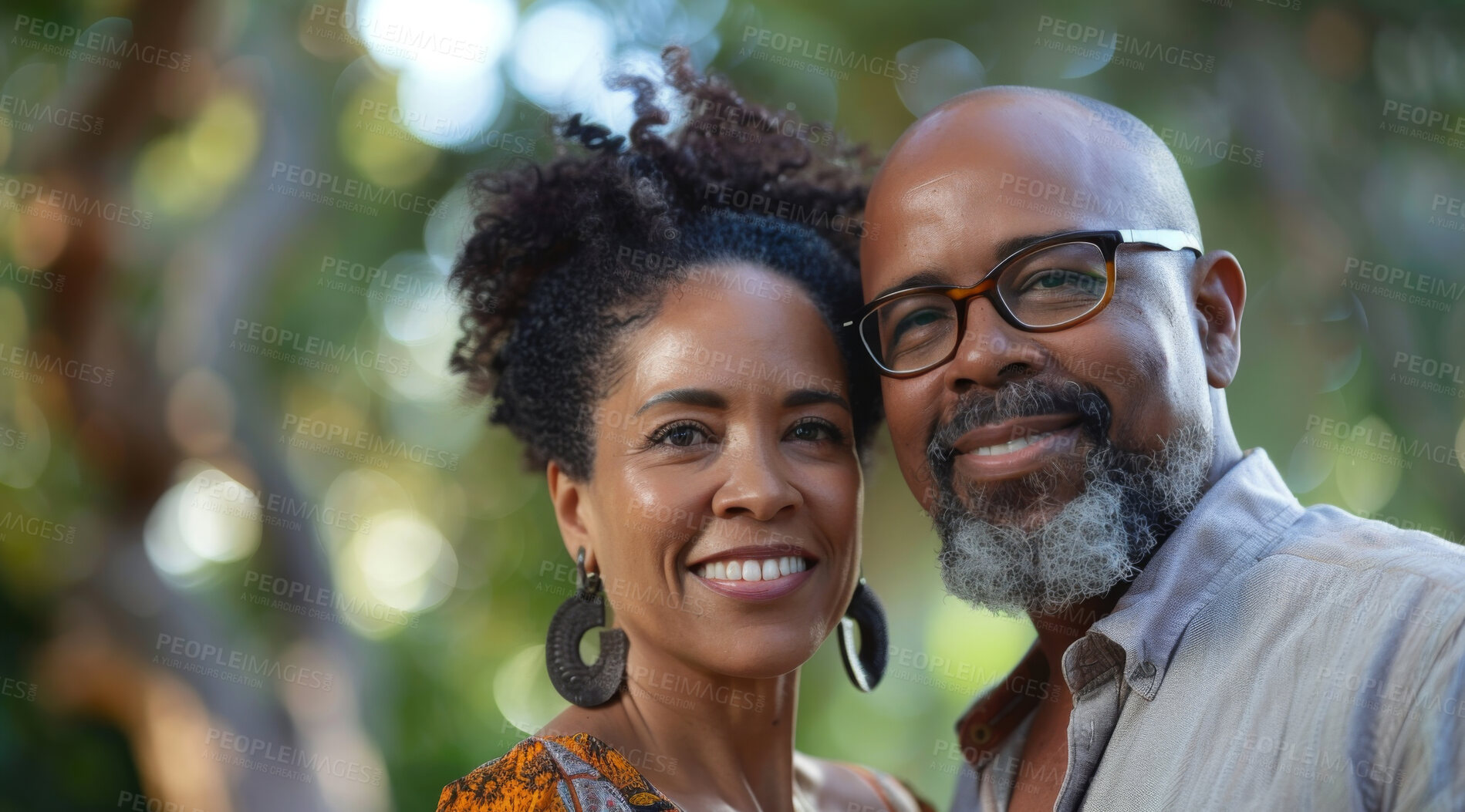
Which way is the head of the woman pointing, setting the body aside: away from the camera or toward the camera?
toward the camera

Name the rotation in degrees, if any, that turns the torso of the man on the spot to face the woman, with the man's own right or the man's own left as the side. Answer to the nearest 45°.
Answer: approximately 45° to the man's own right

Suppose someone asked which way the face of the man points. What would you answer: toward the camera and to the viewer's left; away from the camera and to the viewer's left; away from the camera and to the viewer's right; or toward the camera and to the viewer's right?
toward the camera and to the viewer's left

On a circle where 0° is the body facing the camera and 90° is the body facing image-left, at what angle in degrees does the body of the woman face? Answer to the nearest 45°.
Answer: approximately 315°

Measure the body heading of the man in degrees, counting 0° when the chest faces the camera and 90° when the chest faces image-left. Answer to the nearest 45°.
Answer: approximately 45°

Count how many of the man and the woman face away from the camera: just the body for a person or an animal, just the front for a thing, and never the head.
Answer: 0
